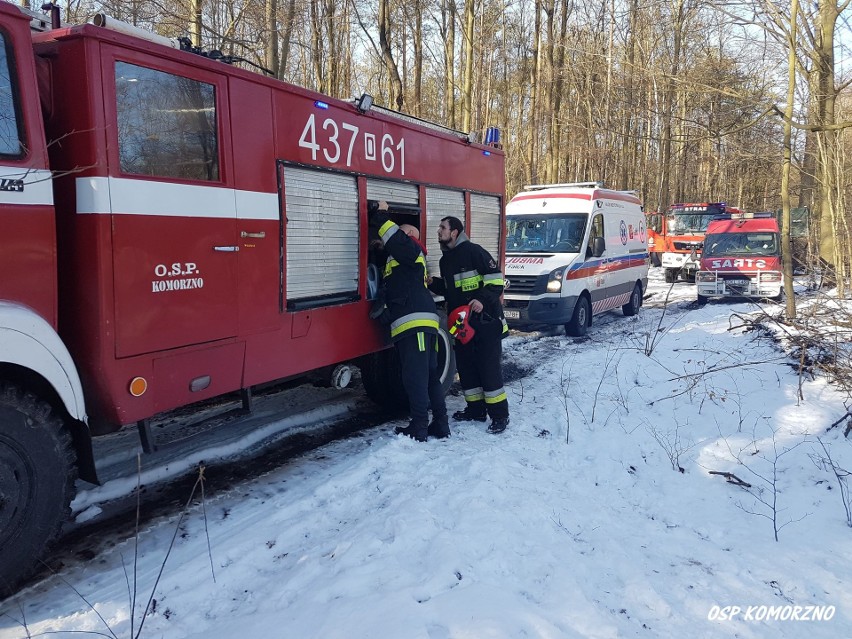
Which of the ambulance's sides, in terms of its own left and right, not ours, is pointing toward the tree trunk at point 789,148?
left

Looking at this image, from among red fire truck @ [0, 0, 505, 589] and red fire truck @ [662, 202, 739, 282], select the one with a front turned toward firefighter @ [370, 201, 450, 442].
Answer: red fire truck @ [662, 202, 739, 282]

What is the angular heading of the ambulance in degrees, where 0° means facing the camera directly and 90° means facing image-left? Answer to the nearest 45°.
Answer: approximately 45°

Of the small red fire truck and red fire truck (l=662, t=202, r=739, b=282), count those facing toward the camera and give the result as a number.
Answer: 2

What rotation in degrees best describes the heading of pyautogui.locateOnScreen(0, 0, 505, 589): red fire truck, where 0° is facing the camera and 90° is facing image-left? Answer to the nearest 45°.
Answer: approximately 45°

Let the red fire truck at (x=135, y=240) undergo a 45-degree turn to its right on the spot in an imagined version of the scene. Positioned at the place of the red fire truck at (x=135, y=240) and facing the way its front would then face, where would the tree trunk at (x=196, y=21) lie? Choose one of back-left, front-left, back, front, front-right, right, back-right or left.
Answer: right

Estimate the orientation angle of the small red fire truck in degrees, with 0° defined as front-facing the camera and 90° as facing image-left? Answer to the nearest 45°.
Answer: approximately 0°

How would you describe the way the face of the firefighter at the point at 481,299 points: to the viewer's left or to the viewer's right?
to the viewer's left

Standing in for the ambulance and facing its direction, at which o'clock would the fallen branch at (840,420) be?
The fallen branch is roughly at 10 o'clock from the ambulance.

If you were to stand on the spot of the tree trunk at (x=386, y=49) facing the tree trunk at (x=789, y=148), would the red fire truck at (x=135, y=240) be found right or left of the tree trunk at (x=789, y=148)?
right
